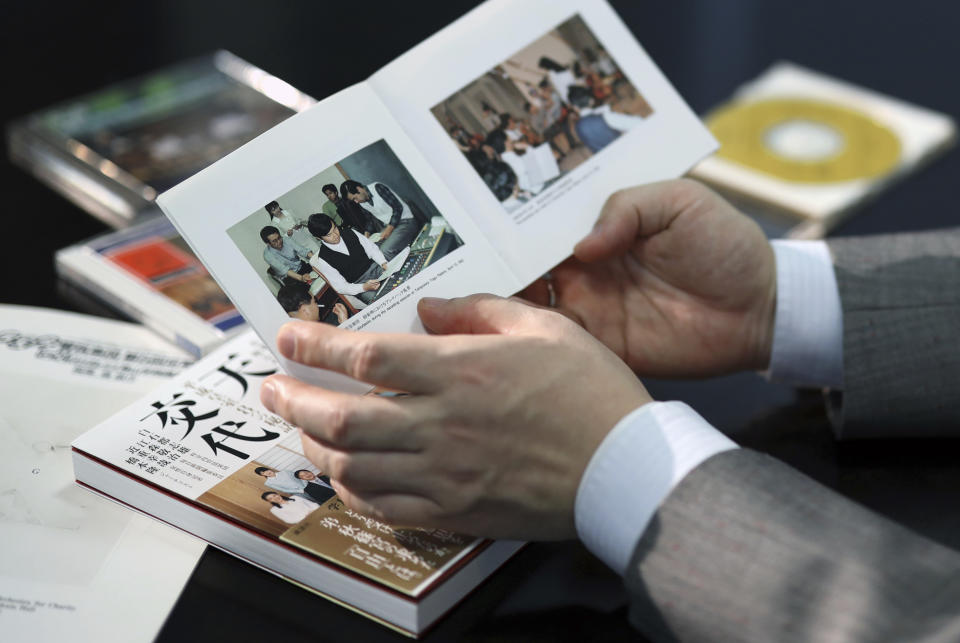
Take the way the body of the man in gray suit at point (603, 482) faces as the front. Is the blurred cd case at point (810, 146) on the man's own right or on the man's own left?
on the man's own right

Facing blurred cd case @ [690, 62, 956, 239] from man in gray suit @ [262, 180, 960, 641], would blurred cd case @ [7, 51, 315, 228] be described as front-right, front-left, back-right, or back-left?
front-left

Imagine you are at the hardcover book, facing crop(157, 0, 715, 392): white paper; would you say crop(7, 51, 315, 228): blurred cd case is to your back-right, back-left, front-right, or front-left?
front-left

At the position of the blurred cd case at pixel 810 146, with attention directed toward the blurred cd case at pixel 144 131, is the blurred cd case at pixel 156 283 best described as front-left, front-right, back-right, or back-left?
front-left

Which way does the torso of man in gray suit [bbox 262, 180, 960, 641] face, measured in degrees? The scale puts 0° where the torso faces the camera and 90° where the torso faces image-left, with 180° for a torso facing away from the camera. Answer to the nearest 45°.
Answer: approximately 90°

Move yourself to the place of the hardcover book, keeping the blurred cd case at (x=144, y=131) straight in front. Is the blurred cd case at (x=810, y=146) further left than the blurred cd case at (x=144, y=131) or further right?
right

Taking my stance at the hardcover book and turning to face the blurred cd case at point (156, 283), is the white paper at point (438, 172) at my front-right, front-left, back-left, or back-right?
front-right

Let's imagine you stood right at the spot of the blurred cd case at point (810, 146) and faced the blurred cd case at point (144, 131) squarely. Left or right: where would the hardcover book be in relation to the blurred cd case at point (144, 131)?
left
